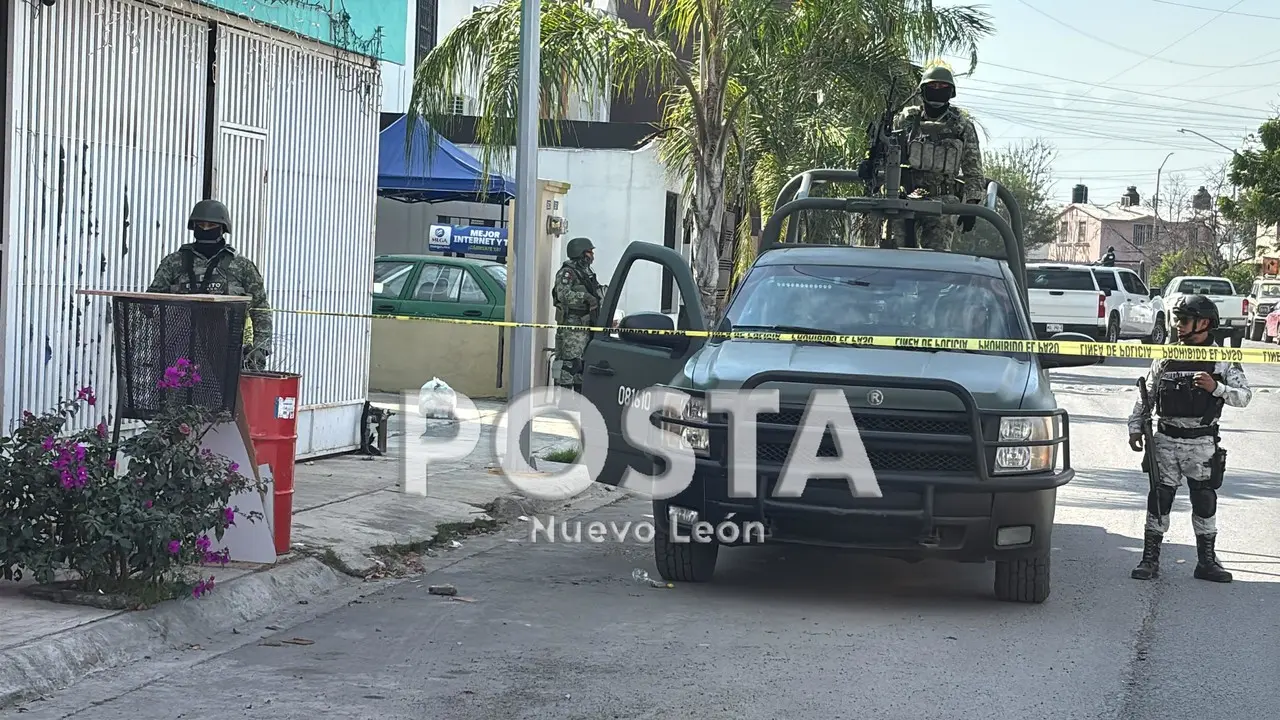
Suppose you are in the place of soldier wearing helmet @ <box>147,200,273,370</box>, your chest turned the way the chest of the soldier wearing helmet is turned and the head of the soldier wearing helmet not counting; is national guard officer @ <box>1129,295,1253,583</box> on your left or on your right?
on your left

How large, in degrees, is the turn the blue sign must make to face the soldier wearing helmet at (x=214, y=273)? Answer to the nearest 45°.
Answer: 0° — it already faces them

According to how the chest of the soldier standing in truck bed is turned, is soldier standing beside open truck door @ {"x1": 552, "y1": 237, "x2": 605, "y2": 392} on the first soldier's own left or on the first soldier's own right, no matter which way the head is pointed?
on the first soldier's own right

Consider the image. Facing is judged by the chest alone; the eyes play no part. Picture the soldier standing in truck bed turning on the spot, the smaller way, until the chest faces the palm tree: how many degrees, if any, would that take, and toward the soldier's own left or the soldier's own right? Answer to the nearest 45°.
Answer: approximately 135° to the soldier's own right

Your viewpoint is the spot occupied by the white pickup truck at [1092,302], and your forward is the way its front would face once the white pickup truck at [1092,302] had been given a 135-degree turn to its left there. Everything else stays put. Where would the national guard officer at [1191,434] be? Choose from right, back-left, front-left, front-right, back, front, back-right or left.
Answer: left

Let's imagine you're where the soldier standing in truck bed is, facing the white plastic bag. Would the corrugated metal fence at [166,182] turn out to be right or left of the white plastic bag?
left
